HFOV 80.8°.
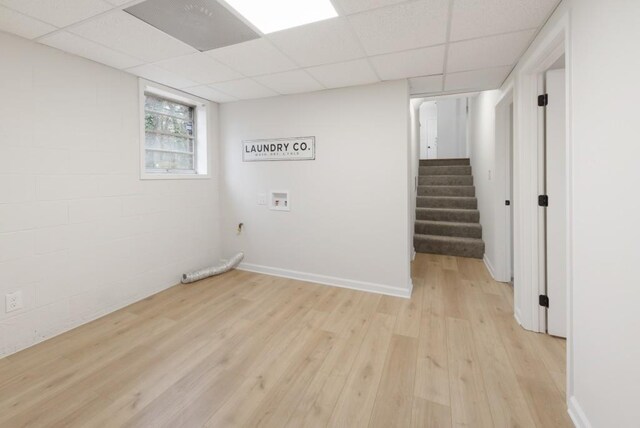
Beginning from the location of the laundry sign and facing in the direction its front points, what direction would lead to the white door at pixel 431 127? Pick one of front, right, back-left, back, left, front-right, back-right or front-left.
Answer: back

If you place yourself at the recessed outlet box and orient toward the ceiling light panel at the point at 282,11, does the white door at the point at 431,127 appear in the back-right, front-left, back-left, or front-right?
back-left

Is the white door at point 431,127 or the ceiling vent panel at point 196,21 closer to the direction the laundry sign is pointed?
the ceiling vent panel

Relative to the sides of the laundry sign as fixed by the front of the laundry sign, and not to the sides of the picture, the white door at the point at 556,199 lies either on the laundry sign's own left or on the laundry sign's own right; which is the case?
on the laundry sign's own left

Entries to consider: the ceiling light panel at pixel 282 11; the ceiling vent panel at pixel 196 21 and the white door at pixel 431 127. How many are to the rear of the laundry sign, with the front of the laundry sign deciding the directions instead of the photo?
1

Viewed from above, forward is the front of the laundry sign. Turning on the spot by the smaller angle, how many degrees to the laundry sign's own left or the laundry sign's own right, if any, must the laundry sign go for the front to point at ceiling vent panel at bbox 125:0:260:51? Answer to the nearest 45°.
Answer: approximately 45° to the laundry sign's own left

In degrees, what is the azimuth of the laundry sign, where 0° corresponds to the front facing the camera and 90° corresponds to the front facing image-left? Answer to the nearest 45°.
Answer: approximately 45°

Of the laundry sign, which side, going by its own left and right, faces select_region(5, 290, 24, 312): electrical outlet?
front

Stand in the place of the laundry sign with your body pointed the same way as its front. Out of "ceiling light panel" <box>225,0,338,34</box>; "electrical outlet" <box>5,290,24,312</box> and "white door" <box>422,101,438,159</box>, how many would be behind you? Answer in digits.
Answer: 1

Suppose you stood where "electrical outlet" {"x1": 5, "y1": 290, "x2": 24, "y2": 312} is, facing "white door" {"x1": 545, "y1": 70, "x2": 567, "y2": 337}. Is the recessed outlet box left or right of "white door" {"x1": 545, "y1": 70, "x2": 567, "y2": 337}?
left

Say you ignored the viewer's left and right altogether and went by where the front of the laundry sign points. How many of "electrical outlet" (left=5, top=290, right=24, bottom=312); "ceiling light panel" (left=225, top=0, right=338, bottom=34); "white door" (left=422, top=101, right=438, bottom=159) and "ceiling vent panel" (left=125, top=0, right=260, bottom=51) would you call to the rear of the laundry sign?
1

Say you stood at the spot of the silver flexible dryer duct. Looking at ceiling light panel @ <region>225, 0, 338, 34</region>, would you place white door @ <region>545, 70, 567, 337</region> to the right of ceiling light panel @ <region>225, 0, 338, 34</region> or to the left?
left

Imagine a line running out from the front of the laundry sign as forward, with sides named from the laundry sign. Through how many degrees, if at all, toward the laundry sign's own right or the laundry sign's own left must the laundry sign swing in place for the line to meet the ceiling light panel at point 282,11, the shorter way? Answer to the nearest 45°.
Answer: approximately 45° to the laundry sign's own left

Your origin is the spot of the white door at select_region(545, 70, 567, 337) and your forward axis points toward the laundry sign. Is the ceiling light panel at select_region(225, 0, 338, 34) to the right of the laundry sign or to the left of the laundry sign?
left

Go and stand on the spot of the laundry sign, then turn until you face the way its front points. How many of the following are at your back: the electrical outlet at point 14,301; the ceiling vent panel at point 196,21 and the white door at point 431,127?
1
